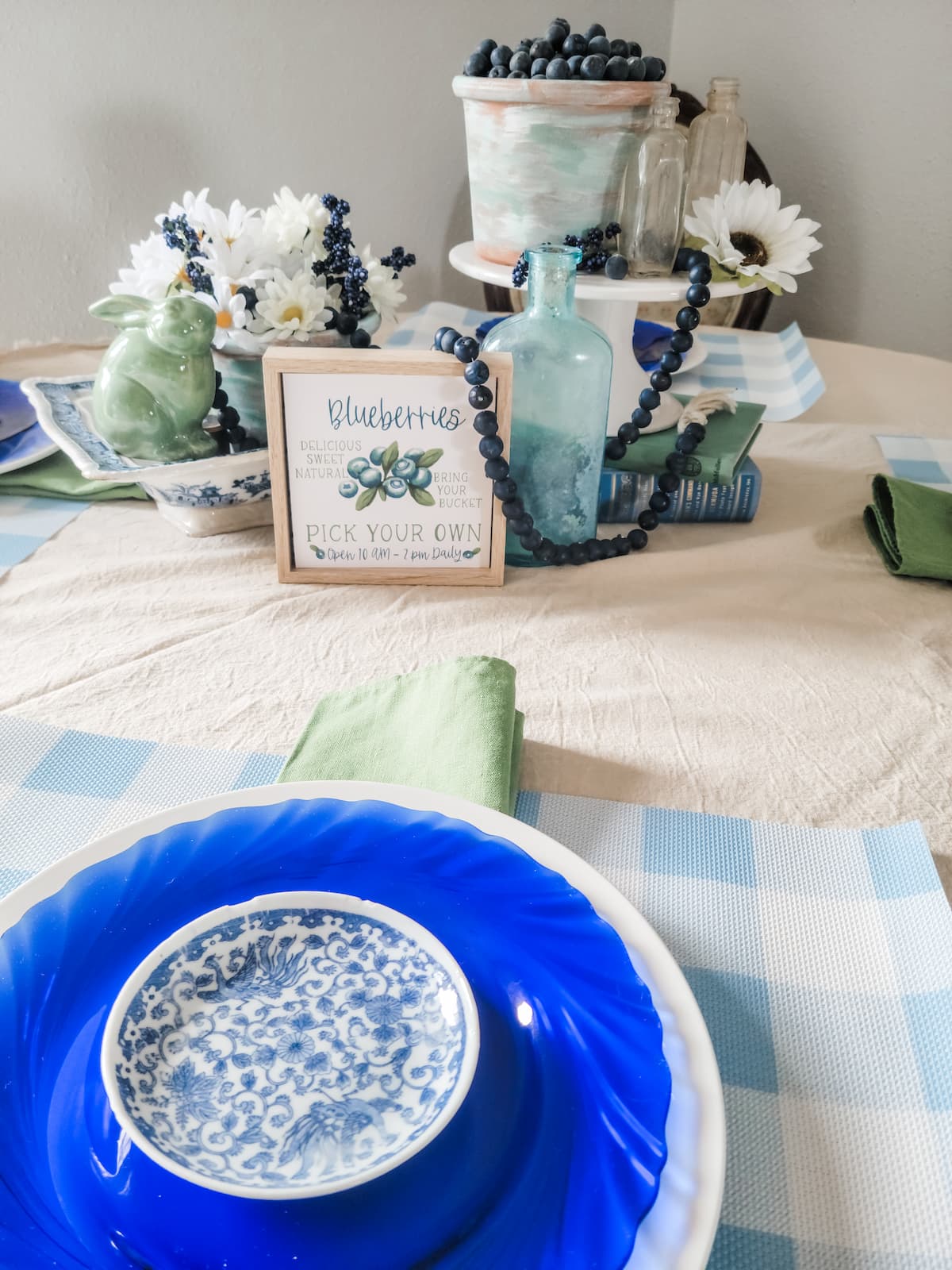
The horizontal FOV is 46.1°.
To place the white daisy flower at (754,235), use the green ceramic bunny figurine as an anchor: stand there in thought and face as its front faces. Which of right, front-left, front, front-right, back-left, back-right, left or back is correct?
front

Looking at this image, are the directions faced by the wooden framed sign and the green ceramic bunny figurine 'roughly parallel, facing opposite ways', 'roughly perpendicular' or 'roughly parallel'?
roughly perpendicular

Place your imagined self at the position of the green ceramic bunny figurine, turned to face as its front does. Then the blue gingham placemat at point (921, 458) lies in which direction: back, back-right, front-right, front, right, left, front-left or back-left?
front

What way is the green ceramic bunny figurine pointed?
to the viewer's right
